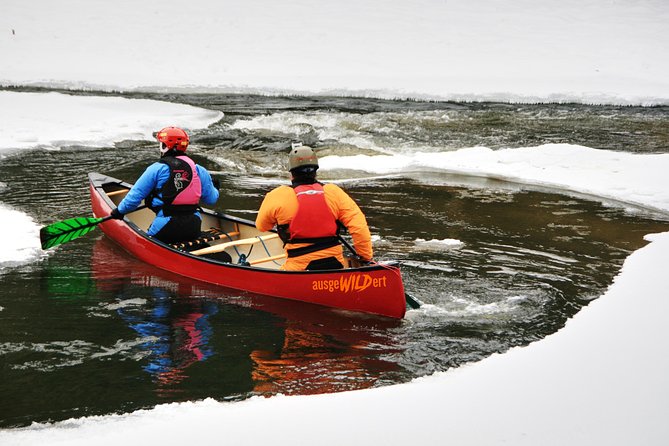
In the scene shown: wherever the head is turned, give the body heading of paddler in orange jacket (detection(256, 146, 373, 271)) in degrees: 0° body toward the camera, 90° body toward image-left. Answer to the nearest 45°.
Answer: approximately 180°

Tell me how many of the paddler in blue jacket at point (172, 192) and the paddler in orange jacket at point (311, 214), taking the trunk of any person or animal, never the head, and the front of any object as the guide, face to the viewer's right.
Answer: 0

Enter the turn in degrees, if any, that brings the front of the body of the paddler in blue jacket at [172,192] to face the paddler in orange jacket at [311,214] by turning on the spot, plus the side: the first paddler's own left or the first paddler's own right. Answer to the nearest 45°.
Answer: approximately 180°

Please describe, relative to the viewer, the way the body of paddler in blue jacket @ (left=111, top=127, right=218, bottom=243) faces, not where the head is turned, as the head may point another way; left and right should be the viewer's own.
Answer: facing away from the viewer and to the left of the viewer

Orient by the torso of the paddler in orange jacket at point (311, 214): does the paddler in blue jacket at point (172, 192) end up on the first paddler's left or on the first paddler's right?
on the first paddler's left
